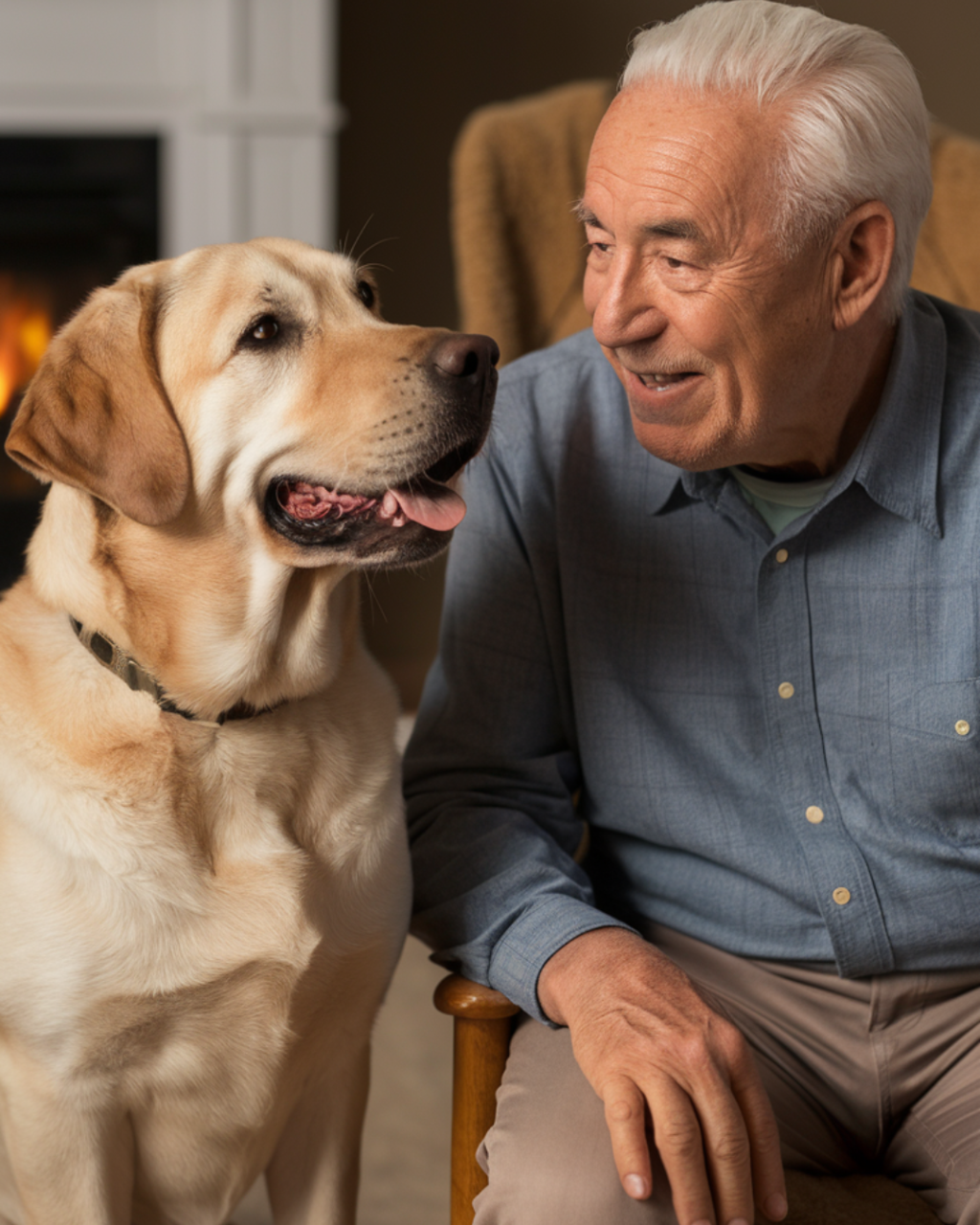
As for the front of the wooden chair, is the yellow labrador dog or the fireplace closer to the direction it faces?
the yellow labrador dog

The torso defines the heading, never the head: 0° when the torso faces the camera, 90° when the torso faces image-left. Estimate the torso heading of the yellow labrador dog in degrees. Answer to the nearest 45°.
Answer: approximately 315°

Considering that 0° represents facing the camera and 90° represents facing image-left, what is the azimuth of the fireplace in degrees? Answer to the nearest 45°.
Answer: approximately 0°
